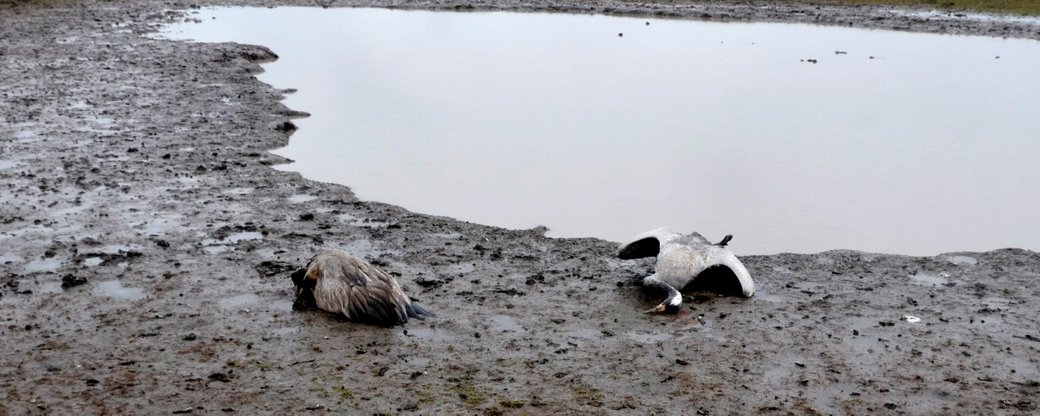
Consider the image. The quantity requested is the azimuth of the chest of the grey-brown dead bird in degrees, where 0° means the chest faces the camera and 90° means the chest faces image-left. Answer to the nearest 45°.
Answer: approximately 90°

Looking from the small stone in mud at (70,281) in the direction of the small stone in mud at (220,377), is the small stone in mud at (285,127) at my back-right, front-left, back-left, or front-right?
back-left

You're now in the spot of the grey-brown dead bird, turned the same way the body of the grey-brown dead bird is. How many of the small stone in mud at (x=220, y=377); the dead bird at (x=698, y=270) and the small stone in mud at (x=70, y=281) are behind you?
1

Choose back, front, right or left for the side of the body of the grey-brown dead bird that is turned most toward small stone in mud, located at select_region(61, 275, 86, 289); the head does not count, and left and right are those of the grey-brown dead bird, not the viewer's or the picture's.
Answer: front

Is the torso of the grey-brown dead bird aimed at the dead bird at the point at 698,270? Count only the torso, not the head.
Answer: no

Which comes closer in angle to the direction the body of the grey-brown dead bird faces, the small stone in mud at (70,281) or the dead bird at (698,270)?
the small stone in mud

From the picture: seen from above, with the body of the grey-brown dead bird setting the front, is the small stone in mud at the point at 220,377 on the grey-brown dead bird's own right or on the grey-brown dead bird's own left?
on the grey-brown dead bird's own left

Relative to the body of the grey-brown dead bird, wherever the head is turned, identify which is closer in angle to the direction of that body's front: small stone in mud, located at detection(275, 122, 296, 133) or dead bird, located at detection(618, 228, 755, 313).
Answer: the small stone in mud

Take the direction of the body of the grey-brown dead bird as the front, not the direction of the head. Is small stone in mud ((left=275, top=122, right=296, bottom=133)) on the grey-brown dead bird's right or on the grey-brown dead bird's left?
on the grey-brown dead bird's right
